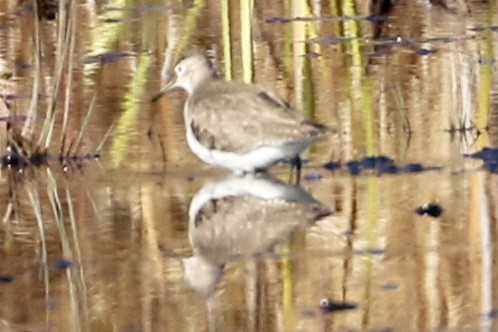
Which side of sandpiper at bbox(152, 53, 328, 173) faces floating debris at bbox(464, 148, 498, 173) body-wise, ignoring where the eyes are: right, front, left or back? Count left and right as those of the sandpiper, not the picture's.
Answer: back

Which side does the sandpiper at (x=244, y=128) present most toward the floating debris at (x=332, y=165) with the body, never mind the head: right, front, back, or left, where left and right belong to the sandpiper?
back

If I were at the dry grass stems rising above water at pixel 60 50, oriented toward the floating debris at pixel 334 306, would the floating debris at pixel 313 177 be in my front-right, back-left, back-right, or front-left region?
front-left

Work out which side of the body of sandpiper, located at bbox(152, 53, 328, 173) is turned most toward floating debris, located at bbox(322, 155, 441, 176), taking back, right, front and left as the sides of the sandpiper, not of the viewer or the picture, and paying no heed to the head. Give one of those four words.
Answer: back

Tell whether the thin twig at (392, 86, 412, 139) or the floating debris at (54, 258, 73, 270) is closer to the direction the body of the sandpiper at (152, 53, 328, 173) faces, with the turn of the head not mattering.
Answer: the floating debris

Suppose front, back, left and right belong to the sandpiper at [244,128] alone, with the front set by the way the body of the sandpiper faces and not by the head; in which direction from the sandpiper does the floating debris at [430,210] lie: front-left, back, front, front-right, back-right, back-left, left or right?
back-left

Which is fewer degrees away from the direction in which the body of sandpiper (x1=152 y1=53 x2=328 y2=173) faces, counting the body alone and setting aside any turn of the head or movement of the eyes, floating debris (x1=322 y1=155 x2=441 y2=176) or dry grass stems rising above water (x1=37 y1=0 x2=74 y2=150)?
the dry grass stems rising above water

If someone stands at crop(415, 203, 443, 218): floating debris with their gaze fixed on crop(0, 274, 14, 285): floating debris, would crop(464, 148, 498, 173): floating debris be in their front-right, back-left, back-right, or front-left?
back-right

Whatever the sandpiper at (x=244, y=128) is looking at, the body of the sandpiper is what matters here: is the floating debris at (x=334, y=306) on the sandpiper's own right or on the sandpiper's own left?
on the sandpiper's own left

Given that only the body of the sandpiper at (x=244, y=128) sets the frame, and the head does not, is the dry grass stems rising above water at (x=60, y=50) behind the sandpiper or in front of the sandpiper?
in front

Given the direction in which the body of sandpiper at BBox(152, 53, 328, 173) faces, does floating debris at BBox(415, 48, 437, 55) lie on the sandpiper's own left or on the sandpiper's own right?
on the sandpiper's own right

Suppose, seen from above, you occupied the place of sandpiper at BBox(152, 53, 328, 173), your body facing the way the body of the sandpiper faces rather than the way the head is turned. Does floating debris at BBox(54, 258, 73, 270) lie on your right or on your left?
on your left

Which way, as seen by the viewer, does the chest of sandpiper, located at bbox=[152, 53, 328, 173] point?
to the viewer's left
